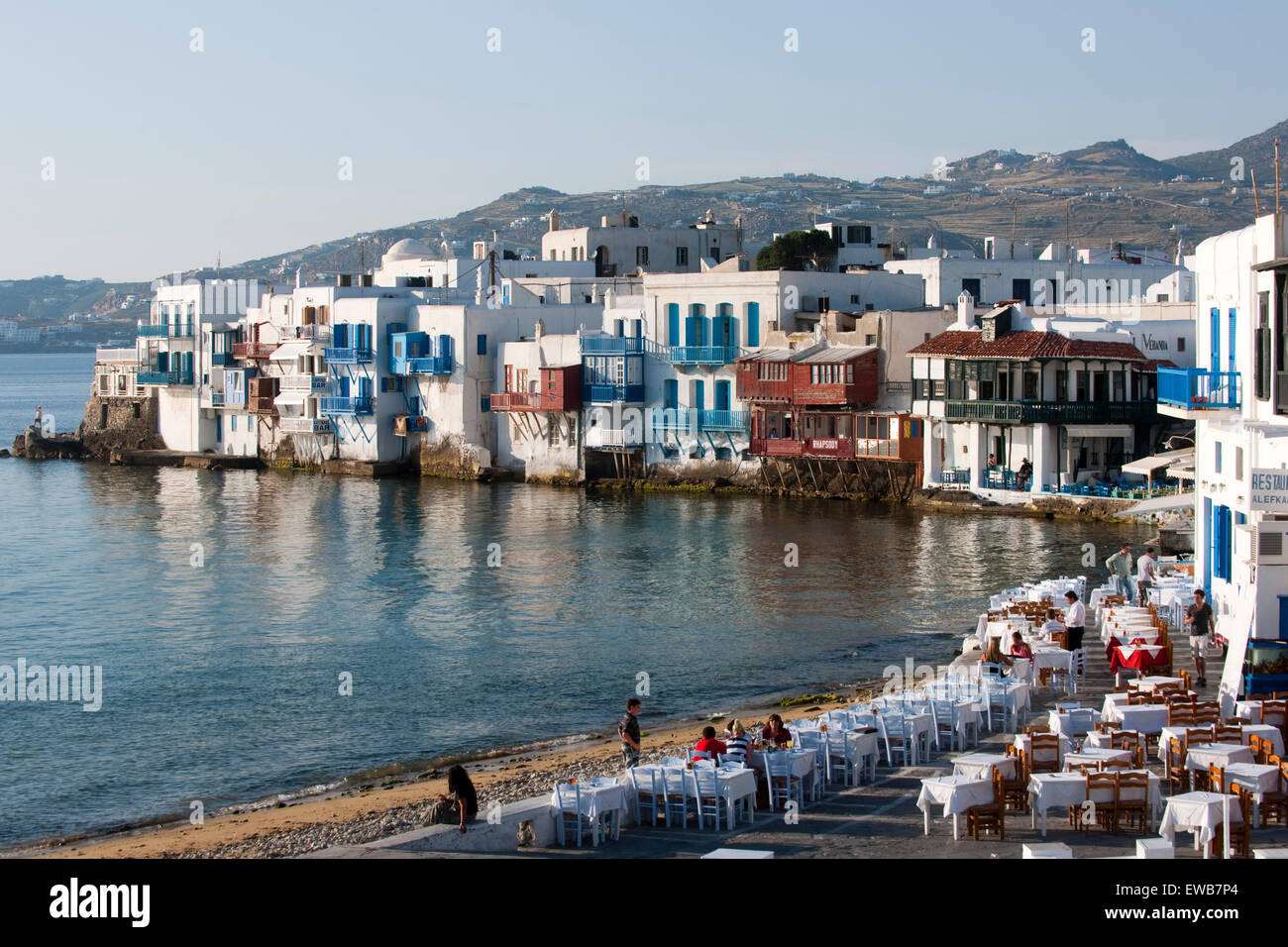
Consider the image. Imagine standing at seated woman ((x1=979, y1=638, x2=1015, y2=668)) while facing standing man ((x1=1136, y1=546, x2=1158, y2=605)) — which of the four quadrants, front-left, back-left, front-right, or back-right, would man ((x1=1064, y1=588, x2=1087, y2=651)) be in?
front-right

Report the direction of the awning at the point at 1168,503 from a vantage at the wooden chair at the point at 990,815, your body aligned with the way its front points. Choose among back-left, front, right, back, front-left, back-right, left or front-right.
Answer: right

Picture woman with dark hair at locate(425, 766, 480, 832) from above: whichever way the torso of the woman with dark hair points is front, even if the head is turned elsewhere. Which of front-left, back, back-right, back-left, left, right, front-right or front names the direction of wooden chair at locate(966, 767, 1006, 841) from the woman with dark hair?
back

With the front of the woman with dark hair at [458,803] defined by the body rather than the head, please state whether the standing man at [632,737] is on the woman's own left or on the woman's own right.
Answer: on the woman's own right

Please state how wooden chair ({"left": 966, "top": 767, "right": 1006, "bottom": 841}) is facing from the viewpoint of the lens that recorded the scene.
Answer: facing to the left of the viewer

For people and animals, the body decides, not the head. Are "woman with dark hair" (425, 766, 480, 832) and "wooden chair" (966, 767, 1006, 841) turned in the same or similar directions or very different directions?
same or similar directions

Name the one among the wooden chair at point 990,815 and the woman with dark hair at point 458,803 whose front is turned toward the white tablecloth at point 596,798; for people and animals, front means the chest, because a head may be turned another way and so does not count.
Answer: the wooden chair

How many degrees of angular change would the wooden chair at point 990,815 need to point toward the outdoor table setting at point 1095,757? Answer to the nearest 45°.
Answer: approximately 135° to its right

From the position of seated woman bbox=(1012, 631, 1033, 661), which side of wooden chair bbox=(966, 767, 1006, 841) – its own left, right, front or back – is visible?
right

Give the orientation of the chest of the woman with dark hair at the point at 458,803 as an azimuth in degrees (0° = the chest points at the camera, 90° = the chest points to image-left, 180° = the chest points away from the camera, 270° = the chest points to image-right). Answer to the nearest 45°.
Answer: approximately 90°

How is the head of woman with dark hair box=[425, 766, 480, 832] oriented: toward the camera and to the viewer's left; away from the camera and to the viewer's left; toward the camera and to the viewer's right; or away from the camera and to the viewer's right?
away from the camera and to the viewer's left
